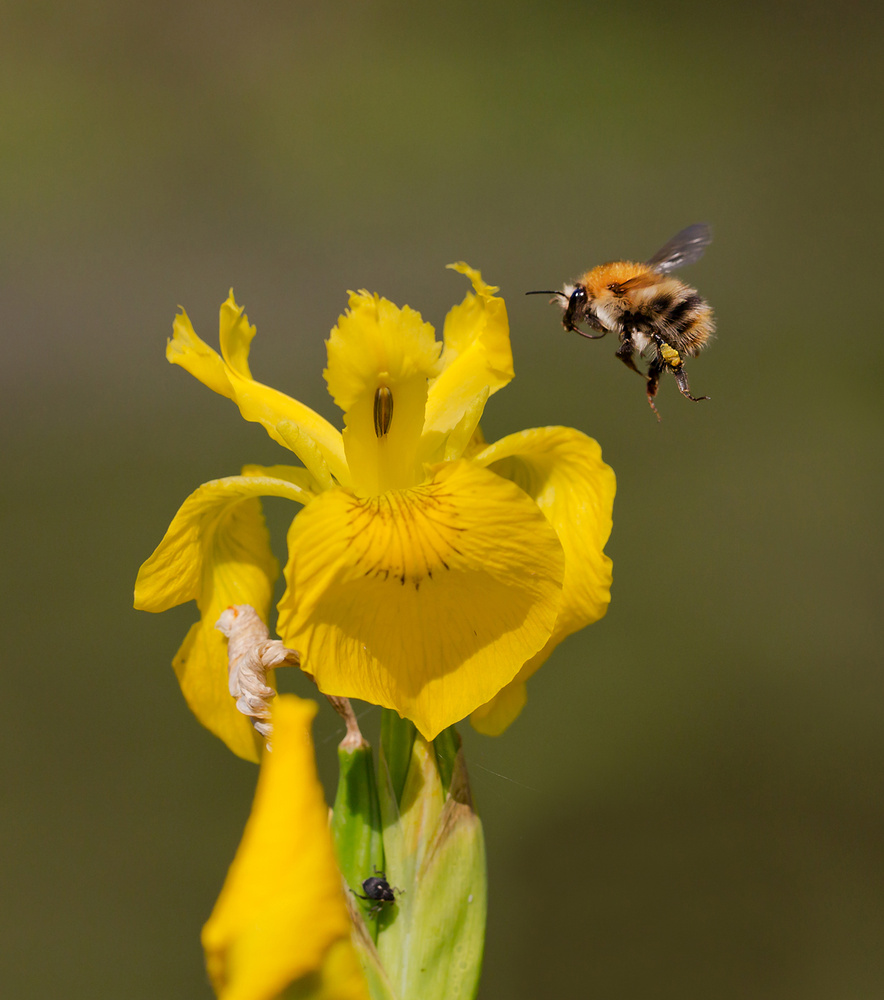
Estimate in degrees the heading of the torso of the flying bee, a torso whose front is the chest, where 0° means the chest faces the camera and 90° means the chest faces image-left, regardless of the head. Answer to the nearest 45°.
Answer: approximately 90°
